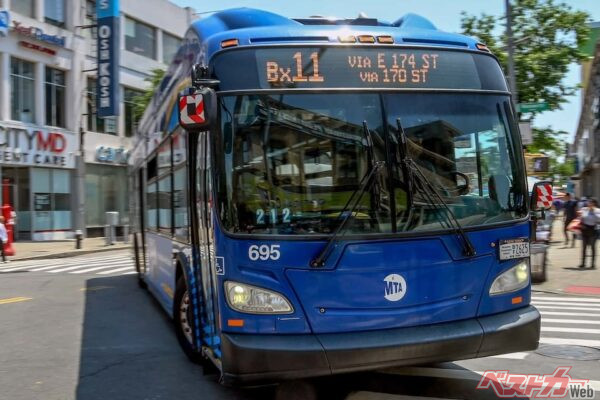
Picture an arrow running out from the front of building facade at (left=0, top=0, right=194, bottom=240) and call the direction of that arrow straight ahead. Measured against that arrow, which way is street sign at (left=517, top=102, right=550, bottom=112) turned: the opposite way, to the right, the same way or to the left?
to the right

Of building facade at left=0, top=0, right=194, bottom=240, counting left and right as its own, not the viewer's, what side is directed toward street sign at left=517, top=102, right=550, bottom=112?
front

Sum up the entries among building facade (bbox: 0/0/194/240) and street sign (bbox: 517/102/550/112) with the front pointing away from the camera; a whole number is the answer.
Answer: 0

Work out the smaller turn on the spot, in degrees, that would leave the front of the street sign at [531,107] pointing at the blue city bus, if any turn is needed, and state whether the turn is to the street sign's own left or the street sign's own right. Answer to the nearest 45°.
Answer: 0° — it already faces it

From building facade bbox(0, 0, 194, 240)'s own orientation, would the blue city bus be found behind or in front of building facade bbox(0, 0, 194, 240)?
in front

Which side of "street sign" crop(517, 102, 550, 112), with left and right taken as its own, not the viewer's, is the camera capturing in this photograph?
front

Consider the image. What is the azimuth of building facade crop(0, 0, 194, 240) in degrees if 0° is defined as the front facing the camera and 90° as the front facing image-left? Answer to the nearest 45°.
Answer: approximately 315°

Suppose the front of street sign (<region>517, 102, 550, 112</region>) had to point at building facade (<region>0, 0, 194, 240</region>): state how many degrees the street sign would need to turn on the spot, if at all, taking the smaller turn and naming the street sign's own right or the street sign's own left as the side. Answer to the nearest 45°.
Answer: approximately 90° to the street sign's own right
